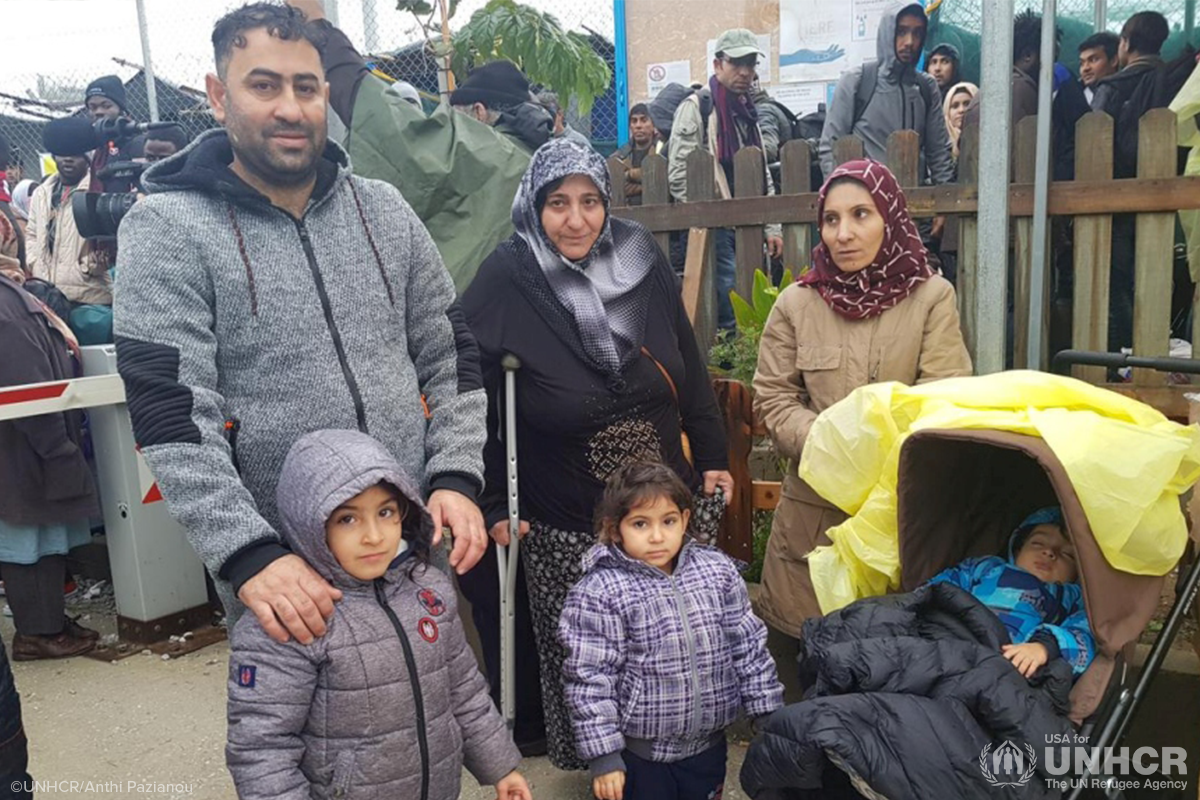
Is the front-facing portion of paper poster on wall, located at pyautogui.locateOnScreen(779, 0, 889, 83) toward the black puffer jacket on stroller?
yes

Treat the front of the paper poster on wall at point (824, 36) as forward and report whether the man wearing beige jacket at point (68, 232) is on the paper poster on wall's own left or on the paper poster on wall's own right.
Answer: on the paper poster on wall's own right

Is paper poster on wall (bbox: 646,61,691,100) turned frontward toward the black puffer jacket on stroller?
yes

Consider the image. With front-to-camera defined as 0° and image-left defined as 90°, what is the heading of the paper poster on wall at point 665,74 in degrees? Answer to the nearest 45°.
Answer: approximately 0°

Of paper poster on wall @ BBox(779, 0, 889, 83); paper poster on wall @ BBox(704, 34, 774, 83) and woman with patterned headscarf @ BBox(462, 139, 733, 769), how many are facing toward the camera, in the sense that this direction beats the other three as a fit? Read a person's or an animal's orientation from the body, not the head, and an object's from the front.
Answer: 3

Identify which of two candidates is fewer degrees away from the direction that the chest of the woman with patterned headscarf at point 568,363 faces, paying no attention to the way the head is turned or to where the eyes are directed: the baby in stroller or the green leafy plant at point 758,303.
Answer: the baby in stroller

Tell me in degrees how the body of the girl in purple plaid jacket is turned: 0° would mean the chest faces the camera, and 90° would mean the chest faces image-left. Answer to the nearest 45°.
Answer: approximately 0°

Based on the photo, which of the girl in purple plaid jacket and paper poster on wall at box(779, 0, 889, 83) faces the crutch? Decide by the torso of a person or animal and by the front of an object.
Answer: the paper poster on wall

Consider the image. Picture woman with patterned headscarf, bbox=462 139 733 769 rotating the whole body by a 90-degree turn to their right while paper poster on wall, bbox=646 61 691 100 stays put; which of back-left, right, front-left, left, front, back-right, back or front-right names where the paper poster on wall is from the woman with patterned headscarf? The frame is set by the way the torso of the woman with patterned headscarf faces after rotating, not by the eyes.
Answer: right

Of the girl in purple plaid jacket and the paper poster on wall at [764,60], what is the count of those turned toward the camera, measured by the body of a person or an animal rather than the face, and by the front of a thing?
2
